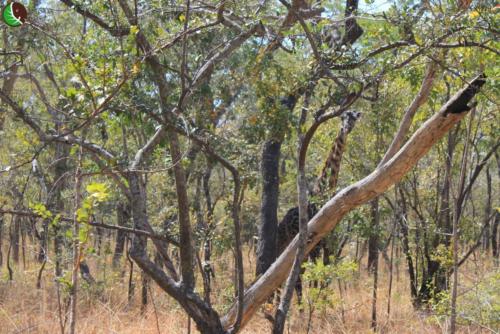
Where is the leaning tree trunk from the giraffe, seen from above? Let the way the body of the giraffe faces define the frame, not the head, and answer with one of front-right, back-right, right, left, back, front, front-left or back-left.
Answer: right

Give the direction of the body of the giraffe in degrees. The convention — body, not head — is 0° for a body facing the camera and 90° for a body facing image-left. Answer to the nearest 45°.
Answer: approximately 270°

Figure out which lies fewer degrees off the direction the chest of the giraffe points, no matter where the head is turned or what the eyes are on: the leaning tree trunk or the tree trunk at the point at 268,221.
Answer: the leaning tree trunk

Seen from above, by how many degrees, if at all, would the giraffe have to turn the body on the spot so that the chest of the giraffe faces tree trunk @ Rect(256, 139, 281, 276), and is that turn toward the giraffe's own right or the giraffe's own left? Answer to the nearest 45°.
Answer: approximately 180°
